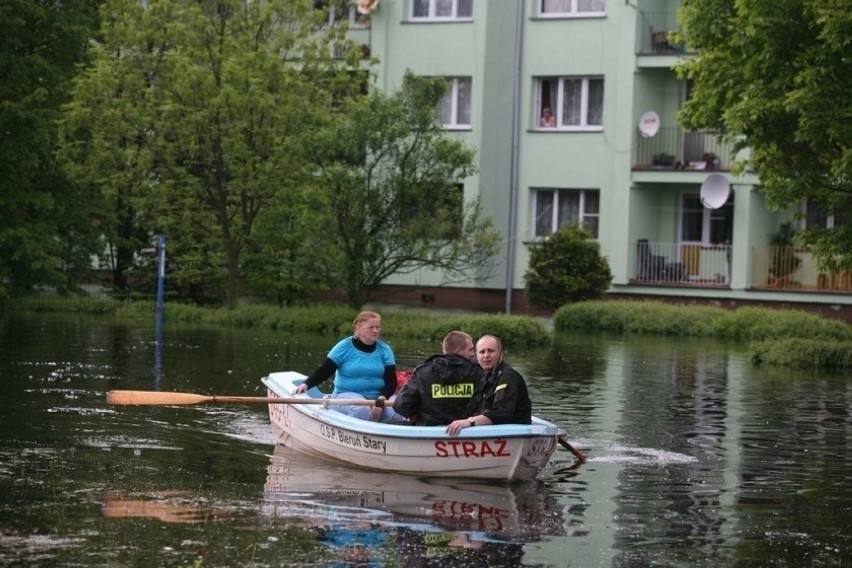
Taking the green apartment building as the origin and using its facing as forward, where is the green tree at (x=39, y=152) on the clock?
The green tree is roughly at 2 o'clock from the green apartment building.

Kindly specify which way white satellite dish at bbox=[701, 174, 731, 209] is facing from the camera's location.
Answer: facing the viewer and to the left of the viewer

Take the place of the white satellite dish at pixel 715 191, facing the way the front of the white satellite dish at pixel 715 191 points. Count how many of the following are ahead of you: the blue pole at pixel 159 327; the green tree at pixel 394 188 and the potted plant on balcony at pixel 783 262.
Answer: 2

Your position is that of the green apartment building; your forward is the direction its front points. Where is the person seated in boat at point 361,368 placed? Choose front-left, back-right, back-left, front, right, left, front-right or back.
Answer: front

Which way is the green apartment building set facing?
toward the camera

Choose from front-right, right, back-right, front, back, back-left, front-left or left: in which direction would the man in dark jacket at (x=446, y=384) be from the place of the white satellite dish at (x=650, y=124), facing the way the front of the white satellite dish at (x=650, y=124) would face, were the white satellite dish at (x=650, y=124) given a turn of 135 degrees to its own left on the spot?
back-right

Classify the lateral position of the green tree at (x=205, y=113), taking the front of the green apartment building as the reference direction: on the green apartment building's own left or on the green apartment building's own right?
on the green apartment building's own right

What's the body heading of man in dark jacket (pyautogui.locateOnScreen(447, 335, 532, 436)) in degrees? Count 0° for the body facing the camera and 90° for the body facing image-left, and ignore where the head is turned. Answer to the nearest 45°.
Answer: approximately 45°

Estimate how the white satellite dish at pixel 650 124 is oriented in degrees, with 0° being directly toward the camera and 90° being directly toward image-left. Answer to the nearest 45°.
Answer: approximately 0°

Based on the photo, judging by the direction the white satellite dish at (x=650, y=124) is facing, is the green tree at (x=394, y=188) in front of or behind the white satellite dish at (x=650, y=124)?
in front
